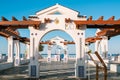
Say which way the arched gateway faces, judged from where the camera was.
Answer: facing the viewer
